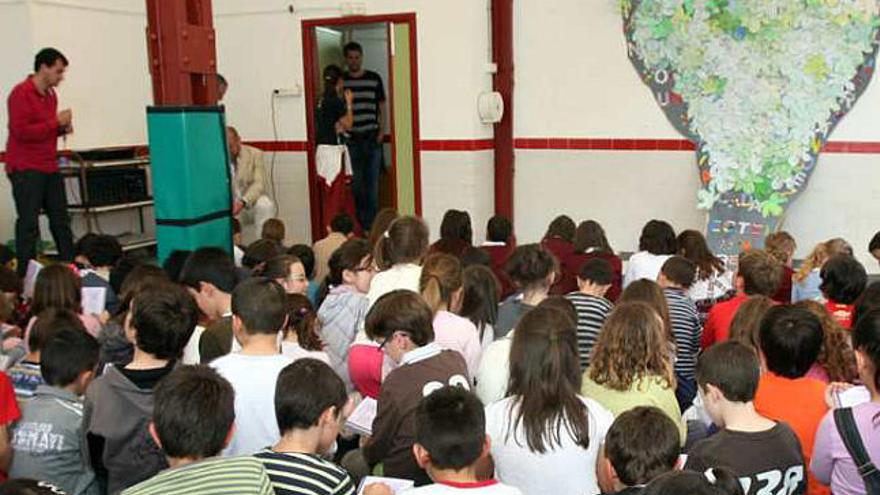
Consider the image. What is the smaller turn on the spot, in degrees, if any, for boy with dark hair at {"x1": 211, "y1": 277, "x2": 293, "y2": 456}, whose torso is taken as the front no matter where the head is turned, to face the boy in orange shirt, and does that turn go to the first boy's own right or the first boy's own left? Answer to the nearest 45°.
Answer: approximately 90° to the first boy's own right

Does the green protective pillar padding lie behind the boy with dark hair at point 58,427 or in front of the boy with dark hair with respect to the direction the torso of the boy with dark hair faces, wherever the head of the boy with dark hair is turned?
in front

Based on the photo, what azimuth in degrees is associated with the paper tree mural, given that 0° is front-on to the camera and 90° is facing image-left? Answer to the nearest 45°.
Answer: approximately 0°

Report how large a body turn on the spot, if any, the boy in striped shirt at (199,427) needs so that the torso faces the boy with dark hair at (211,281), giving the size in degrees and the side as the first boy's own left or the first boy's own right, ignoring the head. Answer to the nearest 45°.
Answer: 0° — they already face them

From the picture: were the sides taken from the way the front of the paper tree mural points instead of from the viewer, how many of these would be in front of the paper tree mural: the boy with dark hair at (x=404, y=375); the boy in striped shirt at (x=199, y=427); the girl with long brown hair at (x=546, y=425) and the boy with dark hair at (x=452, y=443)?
4

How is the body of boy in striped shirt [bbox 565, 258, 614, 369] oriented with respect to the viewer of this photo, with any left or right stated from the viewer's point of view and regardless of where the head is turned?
facing away from the viewer

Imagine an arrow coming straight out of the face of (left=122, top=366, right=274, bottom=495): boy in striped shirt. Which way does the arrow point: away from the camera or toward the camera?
away from the camera

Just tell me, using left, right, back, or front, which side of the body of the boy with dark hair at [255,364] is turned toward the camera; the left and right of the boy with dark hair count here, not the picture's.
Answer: back

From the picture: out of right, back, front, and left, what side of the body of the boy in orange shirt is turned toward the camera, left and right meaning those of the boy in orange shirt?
back

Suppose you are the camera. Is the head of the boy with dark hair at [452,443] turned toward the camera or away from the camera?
away from the camera

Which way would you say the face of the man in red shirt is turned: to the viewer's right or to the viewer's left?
to the viewer's right

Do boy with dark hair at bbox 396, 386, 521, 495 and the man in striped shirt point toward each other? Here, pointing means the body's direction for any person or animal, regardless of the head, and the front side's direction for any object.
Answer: yes

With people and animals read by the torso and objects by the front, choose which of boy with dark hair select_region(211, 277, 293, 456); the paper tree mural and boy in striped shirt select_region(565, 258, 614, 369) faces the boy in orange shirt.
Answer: the paper tree mural

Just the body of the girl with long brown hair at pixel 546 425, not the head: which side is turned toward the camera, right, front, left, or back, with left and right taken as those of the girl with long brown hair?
back
